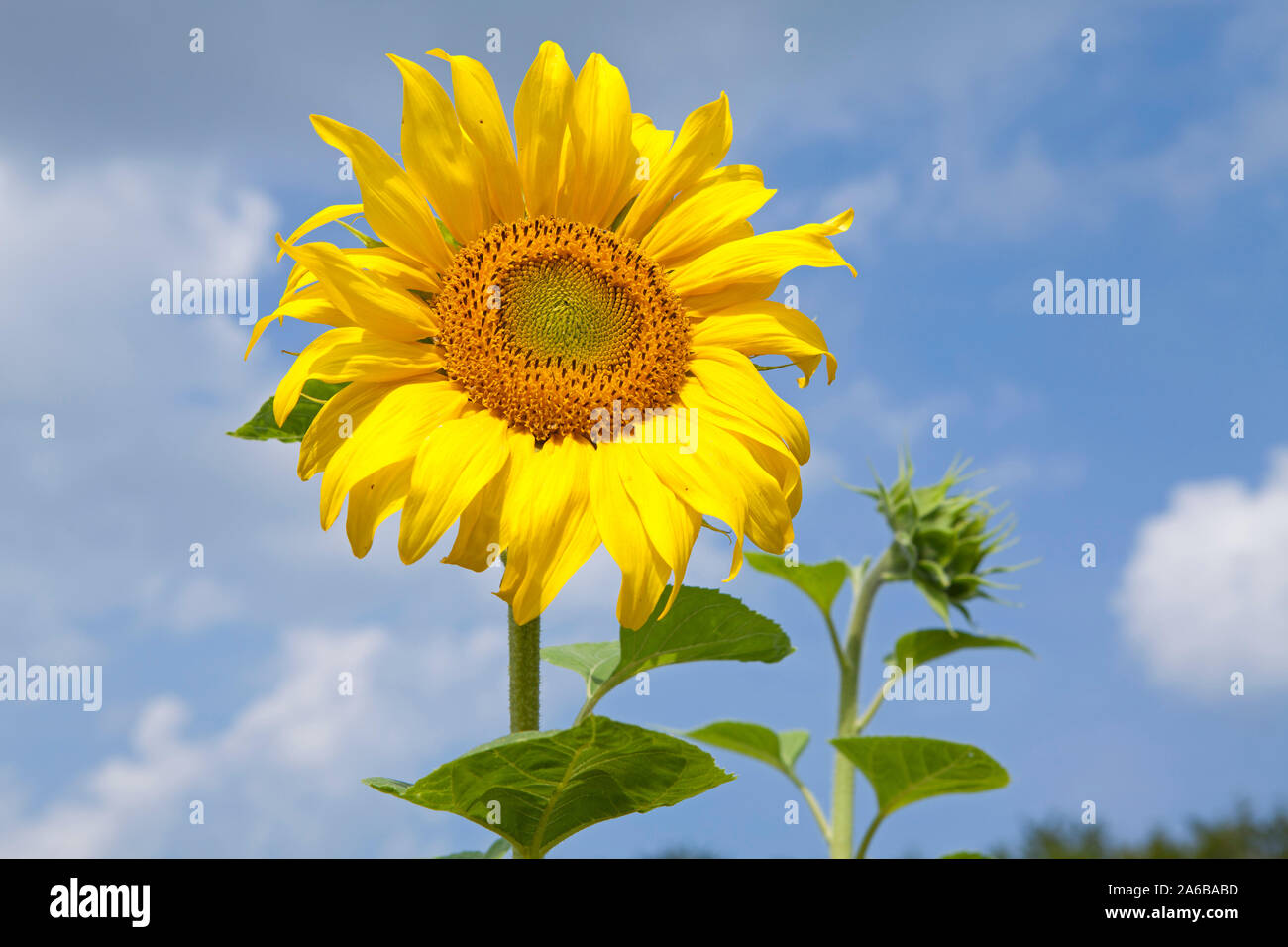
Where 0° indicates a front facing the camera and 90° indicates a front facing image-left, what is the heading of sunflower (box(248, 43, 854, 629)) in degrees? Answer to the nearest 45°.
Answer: approximately 0°
